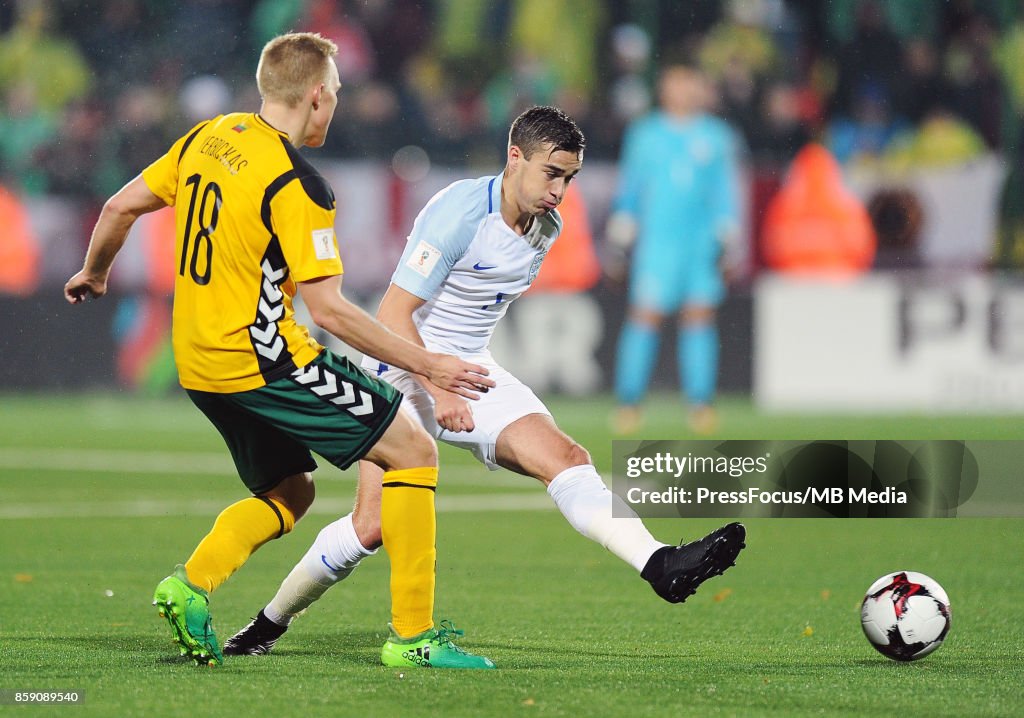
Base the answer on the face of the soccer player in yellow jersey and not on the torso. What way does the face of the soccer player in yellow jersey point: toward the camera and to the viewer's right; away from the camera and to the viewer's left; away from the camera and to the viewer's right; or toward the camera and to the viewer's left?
away from the camera and to the viewer's right

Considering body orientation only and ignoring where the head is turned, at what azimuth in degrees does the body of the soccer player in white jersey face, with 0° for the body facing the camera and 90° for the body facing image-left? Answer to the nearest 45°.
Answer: approximately 315°

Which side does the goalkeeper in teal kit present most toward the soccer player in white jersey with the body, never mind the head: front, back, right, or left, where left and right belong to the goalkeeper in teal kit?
front

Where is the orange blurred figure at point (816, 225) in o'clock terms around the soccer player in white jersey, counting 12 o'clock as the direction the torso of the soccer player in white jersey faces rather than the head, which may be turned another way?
The orange blurred figure is roughly at 8 o'clock from the soccer player in white jersey.

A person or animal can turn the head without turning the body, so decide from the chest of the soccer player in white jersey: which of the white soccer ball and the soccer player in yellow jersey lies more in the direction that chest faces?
the white soccer ball

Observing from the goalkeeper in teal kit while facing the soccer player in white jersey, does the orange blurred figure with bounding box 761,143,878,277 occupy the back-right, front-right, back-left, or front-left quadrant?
back-left

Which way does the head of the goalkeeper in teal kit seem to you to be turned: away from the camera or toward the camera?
toward the camera

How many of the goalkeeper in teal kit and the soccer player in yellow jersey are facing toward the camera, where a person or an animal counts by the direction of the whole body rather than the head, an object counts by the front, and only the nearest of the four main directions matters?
1

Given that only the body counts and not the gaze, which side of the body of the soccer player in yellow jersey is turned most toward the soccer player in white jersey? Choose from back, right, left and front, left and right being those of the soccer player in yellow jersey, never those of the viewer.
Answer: front

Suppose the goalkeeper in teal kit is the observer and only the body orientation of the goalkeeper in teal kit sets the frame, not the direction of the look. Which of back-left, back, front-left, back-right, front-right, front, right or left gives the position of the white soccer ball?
front

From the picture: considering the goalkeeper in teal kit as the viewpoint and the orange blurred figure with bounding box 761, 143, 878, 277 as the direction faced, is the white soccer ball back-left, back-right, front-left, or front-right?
back-right

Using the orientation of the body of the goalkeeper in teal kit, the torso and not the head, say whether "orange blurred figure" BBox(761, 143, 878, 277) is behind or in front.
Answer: behind

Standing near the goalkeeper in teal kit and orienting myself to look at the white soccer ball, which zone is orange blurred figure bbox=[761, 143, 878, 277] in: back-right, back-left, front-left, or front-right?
back-left

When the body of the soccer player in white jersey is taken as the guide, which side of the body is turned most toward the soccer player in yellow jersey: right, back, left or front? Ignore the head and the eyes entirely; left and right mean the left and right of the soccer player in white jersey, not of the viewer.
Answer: right

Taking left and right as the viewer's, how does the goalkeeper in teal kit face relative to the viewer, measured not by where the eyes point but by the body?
facing the viewer

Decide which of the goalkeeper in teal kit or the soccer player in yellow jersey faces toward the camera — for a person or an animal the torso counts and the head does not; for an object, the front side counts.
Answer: the goalkeeper in teal kit

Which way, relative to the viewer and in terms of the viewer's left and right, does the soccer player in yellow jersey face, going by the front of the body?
facing away from the viewer and to the right of the viewer
